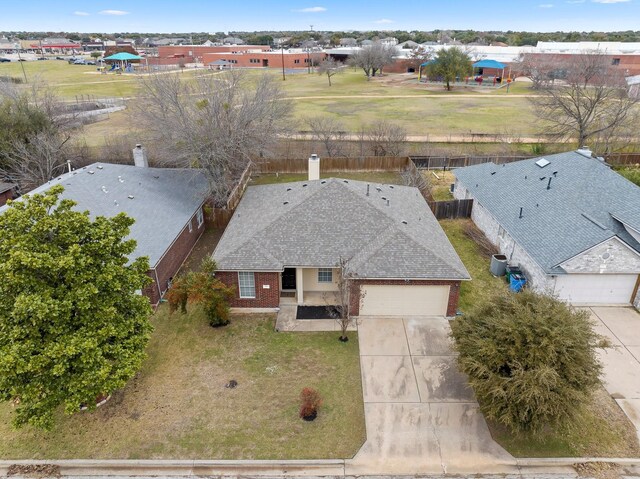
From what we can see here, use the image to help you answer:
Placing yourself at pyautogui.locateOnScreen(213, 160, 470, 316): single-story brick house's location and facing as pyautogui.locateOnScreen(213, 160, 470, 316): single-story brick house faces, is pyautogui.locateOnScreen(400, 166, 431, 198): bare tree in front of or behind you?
behind

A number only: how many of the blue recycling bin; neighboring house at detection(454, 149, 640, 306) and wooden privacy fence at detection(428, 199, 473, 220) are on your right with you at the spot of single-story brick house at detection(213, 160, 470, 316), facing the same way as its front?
0

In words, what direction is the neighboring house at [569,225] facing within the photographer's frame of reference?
facing the viewer

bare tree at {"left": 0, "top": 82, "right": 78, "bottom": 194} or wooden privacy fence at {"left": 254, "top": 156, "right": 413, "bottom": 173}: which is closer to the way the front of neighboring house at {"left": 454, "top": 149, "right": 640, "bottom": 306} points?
the bare tree

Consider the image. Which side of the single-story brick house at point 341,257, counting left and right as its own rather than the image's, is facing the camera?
front

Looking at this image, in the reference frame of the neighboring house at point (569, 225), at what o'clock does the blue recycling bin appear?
The blue recycling bin is roughly at 1 o'clock from the neighboring house.

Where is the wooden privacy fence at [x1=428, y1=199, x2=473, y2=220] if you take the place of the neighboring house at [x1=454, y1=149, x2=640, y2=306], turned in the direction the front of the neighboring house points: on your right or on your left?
on your right

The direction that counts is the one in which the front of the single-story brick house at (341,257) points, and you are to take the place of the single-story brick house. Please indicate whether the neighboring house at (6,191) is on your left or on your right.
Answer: on your right

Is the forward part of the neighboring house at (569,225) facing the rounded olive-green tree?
yes

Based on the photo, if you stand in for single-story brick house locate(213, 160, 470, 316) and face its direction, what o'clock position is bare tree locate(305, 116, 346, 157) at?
The bare tree is roughly at 6 o'clock from the single-story brick house.

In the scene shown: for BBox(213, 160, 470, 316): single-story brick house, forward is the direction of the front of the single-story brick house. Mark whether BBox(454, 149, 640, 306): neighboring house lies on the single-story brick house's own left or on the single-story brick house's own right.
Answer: on the single-story brick house's own left

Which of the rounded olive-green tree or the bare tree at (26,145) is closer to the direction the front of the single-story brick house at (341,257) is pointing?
the rounded olive-green tree

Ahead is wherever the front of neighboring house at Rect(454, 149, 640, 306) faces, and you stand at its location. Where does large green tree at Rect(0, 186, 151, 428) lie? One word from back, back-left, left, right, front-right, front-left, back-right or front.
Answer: front-right

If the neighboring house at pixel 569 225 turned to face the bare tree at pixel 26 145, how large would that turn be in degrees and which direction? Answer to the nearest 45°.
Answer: approximately 90° to its right

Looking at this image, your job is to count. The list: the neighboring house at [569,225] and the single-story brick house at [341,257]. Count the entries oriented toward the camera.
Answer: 2

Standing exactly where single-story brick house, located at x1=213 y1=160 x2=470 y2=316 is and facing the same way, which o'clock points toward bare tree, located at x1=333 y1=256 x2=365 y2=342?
The bare tree is roughly at 12 o'clock from the single-story brick house.

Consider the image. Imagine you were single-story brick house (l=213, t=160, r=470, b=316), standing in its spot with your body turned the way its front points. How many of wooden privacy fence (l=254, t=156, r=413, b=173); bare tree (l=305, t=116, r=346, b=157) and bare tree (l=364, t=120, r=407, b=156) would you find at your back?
3

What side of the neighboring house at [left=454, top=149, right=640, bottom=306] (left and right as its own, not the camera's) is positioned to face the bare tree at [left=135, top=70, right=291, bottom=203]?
right

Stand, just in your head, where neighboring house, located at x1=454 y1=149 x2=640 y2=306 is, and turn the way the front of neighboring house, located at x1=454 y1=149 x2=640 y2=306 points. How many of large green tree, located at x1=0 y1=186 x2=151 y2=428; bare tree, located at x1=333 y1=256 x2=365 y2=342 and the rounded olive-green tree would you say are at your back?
0
